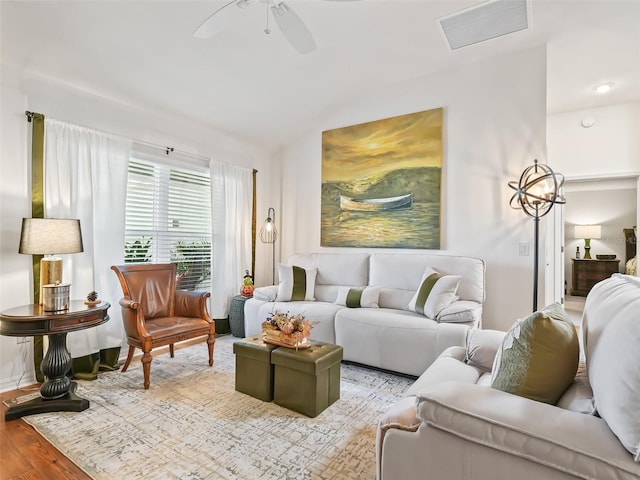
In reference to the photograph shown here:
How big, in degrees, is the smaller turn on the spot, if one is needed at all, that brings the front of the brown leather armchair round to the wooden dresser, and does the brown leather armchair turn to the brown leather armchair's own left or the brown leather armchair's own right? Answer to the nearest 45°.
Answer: approximately 45° to the brown leather armchair's own left

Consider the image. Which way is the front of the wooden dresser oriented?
toward the camera

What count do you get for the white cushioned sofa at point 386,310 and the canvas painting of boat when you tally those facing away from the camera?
0

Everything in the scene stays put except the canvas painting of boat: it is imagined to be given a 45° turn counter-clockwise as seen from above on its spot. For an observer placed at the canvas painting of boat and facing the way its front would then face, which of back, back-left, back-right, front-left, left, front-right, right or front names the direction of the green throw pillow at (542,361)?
front

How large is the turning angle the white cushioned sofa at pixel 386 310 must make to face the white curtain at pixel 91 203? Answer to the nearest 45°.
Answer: approximately 45° to its right

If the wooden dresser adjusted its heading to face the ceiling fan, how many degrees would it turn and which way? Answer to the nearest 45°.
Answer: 0° — it already faces it

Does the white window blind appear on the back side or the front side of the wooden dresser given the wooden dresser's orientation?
on the front side

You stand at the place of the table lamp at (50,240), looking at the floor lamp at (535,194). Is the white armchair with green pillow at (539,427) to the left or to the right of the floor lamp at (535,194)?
right

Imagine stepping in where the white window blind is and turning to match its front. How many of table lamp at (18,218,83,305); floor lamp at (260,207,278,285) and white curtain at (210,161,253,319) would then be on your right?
1

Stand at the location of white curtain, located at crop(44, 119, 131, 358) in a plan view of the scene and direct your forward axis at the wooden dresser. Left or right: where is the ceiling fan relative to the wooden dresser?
right

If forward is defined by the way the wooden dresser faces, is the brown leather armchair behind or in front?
in front
